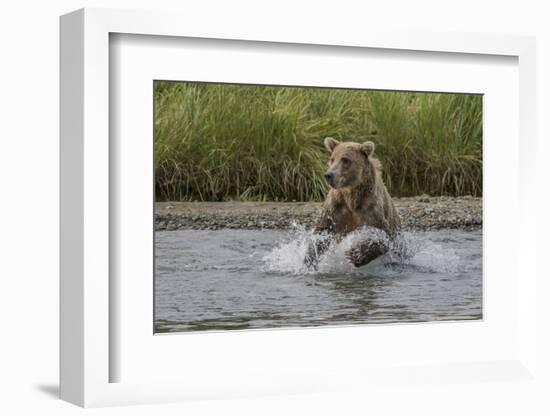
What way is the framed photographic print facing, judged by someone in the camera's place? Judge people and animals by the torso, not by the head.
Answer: facing the viewer and to the right of the viewer
